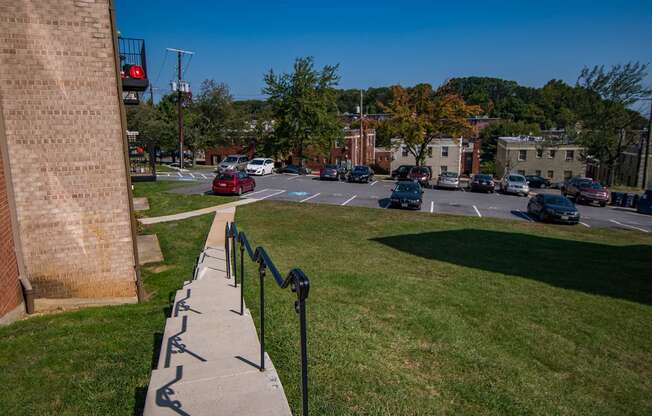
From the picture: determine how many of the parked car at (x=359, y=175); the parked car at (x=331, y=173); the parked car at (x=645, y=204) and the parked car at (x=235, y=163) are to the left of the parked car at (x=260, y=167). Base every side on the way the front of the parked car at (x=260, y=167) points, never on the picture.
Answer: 3

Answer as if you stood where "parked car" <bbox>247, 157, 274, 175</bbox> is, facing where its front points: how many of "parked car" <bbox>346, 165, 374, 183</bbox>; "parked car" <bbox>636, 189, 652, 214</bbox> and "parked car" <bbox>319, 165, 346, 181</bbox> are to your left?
3

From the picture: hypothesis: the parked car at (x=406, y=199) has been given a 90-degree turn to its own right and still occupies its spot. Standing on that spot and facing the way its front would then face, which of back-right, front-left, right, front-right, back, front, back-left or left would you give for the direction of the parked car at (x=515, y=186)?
back-right

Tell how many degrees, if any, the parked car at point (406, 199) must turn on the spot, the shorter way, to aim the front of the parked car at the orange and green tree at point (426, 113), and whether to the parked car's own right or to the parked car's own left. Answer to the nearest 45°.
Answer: approximately 180°

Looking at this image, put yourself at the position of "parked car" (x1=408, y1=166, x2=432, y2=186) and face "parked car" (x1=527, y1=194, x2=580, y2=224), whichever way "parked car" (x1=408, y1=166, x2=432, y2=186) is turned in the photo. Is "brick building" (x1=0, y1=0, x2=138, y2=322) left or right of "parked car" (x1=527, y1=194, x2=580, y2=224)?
right

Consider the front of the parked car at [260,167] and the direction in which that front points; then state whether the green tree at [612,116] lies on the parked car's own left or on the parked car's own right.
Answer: on the parked car's own left

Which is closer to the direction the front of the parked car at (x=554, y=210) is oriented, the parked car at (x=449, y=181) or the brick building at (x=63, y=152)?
the brick building

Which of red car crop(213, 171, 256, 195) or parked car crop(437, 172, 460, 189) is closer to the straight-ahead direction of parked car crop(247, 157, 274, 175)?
the red car

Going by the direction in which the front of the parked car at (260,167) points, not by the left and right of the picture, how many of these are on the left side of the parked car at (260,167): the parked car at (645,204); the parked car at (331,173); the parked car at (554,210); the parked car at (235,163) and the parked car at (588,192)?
4

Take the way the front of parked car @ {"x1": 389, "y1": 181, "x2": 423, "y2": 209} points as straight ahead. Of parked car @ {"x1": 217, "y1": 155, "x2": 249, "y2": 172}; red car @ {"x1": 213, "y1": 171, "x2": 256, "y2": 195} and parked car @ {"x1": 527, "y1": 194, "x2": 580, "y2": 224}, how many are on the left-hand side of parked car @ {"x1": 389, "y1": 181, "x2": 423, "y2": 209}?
1

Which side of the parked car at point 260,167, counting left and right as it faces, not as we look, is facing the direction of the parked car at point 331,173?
left

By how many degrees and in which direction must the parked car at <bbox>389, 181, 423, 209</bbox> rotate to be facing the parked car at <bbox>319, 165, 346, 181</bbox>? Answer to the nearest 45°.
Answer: approximately 135° to its right

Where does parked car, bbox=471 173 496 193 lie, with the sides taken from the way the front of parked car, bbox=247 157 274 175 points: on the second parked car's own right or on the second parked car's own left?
on the second parked car's own left

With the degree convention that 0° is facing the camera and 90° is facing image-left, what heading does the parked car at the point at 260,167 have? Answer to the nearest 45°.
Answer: approximately 45°

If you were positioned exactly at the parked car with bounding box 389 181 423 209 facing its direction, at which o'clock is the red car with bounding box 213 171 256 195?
The red car is roughly at 3 o'clock from the parked car.
